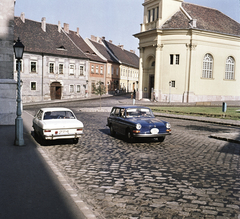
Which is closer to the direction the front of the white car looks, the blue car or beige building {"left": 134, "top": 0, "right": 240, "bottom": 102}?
the beige building

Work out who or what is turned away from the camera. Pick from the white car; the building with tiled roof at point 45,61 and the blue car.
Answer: the white car

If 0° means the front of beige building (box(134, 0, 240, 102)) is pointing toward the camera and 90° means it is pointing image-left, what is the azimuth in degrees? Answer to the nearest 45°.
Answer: approximately 45°

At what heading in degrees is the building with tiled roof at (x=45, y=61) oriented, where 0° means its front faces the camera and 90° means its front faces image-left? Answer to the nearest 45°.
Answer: approximately 315°

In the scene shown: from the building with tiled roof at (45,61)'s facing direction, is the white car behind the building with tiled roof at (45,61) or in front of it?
in front

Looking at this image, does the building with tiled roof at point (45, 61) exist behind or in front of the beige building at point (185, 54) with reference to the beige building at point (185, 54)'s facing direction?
in front

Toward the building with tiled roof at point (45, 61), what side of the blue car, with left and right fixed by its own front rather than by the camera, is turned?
back

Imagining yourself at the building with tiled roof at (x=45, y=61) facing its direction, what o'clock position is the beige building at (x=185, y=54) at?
The beige building is roughly at 11 o'clock from the building with tiled roof.

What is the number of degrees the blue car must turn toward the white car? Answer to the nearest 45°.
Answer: approximately 135° to its right

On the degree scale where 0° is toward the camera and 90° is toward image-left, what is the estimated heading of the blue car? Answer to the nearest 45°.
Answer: approximately 315°

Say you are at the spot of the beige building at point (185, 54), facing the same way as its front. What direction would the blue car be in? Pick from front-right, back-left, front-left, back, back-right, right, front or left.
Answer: front-left
